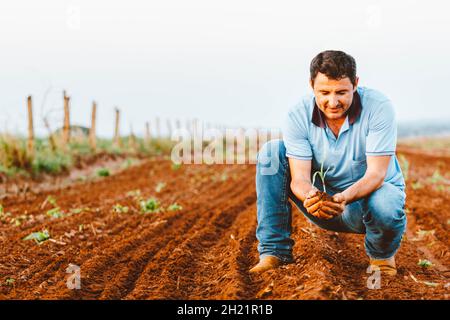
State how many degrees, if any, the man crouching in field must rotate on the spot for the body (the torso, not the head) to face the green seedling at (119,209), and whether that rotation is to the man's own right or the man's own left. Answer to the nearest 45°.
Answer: approximately 135° to the man's own right

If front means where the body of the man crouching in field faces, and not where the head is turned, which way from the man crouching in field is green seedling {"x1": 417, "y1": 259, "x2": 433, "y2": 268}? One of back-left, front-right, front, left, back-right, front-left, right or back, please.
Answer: back-left

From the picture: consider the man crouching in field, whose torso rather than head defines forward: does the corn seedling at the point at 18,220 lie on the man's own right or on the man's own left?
on the man's own right

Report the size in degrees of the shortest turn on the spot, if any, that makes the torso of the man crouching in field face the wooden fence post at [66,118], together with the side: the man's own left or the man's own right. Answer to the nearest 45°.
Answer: approximately 135° to the man's own right

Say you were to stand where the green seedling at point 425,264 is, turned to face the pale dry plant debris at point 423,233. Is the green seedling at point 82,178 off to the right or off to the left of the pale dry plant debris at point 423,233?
left

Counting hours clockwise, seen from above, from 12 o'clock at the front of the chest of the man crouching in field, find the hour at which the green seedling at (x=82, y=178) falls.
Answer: The green seedling is roughly at 5 o'clock from the man crouching in field.

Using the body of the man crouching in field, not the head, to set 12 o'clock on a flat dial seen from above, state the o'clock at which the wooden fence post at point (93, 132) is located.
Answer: The wooden fence post is roughly at 5 o'clock from the man crouching in field.

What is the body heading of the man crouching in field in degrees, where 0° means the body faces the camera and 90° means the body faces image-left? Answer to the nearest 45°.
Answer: approximately 0°
